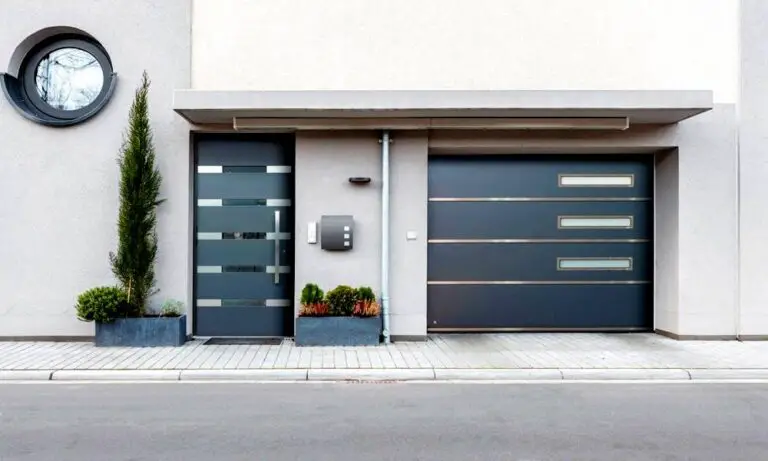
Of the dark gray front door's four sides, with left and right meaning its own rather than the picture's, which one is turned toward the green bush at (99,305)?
right

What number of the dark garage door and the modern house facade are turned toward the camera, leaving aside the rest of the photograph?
2

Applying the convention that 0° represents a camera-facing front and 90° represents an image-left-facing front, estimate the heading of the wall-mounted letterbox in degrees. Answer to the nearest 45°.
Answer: approximately 0°

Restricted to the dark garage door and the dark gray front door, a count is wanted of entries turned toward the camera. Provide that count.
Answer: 2

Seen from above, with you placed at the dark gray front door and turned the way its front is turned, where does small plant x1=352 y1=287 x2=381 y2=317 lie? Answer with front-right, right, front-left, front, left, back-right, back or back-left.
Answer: front-left

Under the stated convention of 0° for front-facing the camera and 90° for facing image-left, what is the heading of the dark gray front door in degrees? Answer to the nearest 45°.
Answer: approximately 0°

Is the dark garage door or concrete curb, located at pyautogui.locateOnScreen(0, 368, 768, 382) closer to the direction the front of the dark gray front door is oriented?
the concrete curb
